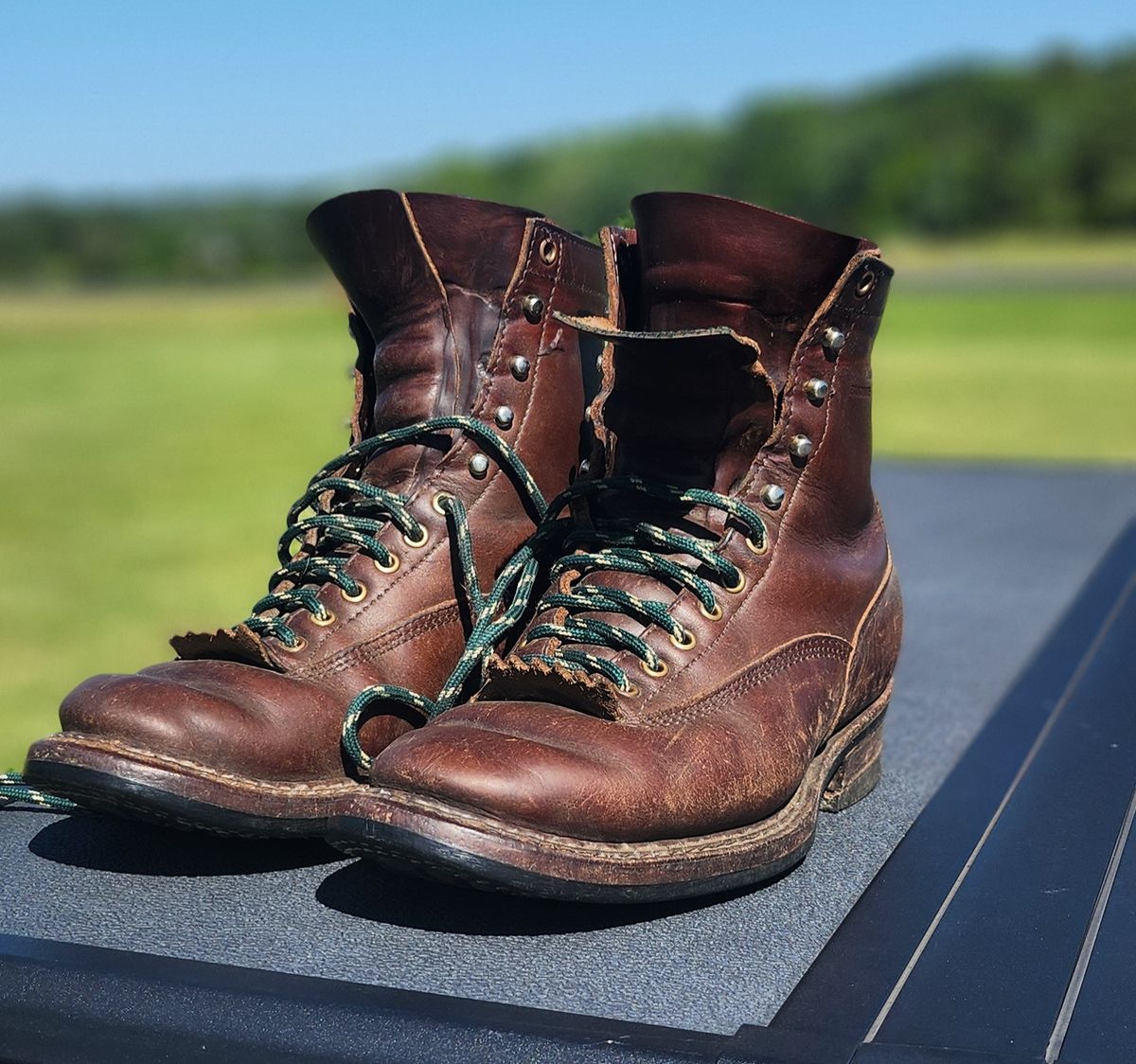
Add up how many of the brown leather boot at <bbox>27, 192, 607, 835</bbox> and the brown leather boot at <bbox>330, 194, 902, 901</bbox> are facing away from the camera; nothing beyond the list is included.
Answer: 0

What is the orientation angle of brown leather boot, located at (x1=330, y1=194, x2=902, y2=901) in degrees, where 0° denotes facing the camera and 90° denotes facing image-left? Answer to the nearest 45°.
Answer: approximately 45°

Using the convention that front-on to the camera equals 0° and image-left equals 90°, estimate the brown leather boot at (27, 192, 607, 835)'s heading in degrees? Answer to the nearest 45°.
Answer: approximately 45°

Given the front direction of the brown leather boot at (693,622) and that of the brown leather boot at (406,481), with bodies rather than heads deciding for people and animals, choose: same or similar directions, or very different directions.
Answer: same or similar directions
